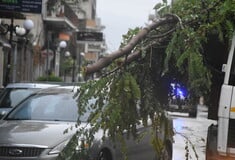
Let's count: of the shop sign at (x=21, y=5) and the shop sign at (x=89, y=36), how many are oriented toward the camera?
2

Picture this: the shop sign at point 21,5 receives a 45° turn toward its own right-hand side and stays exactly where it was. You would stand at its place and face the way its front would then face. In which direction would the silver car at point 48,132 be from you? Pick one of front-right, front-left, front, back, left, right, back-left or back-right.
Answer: front-left

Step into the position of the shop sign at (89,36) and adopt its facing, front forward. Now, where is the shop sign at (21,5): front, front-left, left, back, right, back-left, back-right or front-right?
front

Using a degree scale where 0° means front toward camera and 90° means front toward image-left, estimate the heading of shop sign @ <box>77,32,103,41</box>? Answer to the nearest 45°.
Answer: approximately 0°

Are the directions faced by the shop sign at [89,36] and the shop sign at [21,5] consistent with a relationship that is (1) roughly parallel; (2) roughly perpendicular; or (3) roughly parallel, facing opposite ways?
roughly parallel

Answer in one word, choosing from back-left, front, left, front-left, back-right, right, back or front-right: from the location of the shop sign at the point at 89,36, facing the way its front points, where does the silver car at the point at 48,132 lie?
front

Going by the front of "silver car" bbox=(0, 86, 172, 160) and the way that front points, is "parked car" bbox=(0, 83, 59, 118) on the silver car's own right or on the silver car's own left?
on the silver car's own right

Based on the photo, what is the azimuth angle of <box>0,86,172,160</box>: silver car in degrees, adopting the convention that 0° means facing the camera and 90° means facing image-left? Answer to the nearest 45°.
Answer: approximately 45°

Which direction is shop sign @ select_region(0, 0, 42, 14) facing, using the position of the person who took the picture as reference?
facing the viewer

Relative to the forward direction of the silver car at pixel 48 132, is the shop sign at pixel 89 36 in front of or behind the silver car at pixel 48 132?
behind

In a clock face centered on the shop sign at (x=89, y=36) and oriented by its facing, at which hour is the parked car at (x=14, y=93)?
The parked car is roughly at 12 o'clock from the shop sign.
